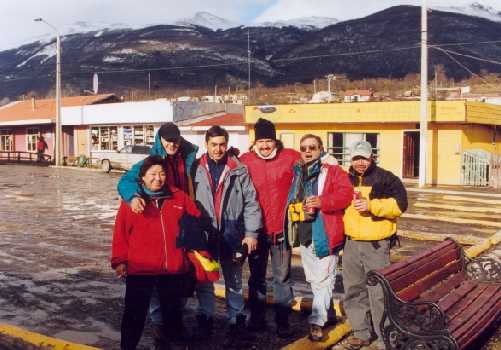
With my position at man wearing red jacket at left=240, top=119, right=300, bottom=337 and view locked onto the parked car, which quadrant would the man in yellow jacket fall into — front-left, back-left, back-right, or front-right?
back-right

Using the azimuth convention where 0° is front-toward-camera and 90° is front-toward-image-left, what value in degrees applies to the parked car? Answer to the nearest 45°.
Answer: approximately 90°

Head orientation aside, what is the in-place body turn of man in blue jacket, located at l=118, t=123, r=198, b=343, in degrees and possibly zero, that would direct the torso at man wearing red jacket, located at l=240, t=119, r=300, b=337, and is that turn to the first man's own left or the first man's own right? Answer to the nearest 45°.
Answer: approximately 90° to the first man's own left

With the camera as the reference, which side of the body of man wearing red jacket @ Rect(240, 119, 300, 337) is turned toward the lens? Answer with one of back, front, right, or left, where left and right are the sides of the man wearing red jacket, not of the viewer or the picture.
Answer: front

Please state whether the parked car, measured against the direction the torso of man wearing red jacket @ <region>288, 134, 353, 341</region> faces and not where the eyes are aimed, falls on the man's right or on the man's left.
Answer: on the man's right

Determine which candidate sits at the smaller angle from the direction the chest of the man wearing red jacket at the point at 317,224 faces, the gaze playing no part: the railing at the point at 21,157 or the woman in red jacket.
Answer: the woman in red jacket

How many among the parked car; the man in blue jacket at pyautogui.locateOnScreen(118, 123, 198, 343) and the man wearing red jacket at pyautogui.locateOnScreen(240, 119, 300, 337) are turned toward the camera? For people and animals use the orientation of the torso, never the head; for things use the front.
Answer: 2

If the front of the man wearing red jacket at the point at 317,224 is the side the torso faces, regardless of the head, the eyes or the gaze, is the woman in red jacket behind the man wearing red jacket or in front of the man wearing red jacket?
in front
